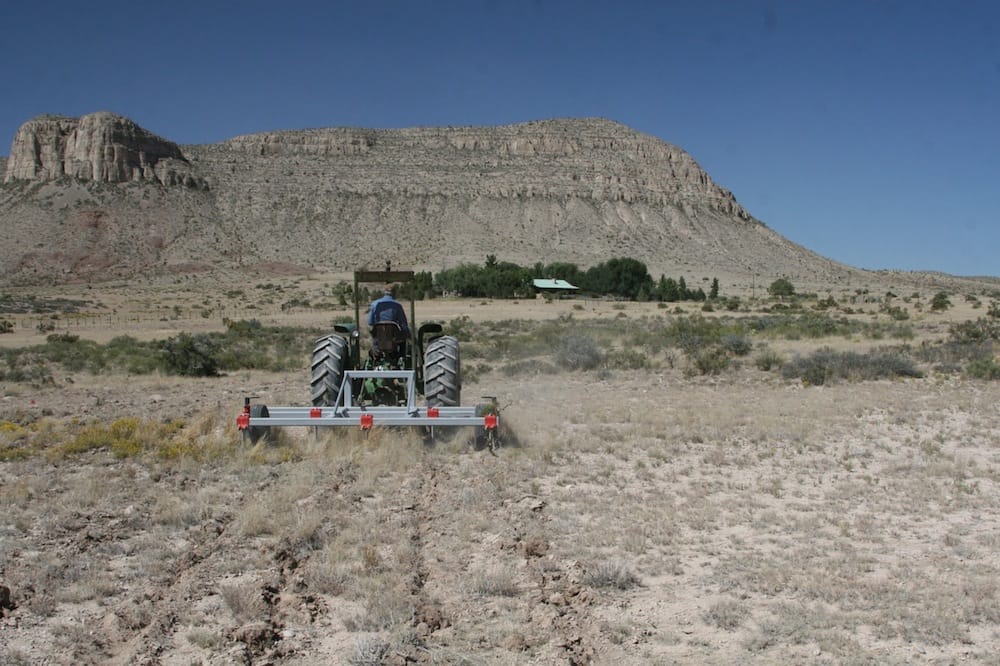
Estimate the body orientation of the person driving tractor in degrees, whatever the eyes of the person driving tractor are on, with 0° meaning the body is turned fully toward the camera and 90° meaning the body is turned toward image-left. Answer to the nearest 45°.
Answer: approximately 180°

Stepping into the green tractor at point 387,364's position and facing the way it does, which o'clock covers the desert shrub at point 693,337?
The desert shrub is roughly at 1 o'clock from the green tractor.

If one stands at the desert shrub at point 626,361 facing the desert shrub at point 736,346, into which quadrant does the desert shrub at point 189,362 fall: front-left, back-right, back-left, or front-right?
back-left

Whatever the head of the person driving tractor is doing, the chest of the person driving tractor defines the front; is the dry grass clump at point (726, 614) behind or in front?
behind

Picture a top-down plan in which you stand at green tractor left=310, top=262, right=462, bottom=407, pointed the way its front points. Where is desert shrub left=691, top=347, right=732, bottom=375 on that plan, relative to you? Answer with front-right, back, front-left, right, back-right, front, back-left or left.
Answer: front-right

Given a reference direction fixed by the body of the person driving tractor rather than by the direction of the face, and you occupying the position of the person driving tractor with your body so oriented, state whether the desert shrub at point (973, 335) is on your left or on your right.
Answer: on your right

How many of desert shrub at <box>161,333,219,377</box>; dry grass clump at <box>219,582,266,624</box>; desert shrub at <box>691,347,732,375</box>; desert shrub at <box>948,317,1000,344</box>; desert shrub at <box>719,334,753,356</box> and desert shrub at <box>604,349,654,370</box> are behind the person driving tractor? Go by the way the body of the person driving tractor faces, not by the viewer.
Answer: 1

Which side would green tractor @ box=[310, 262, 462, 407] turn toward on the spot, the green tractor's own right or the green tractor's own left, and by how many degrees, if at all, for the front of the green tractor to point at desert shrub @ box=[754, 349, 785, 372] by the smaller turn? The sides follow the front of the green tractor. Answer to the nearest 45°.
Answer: approximately 45° to the green tractor's own right

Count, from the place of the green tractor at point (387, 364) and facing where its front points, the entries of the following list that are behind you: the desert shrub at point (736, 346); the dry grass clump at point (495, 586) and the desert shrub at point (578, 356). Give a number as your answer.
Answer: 1

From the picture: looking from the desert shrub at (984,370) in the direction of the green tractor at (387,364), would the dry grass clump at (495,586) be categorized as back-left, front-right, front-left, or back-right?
front-left

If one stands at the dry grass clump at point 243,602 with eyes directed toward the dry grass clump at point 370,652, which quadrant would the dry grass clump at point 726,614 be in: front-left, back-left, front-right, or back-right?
front-left

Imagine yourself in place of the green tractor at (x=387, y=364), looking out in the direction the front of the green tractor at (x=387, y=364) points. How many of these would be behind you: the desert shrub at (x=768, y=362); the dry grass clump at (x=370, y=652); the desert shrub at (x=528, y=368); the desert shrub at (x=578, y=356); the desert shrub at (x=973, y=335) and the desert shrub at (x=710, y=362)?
1

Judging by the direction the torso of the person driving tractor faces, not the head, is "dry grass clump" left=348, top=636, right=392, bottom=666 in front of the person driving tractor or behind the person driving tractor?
behind

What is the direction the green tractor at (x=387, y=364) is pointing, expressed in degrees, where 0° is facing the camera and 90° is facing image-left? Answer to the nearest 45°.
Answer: approximately 180°

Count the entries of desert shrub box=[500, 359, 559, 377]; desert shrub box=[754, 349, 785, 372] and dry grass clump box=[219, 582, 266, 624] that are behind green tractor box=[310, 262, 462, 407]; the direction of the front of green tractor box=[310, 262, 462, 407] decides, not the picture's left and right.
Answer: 1

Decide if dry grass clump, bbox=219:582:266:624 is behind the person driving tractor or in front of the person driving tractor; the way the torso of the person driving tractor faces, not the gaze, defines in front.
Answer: behind
